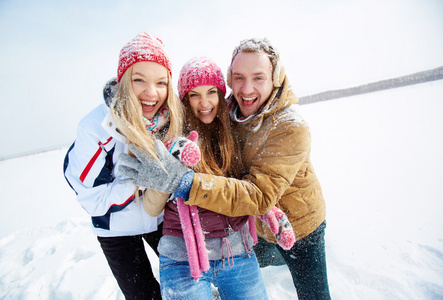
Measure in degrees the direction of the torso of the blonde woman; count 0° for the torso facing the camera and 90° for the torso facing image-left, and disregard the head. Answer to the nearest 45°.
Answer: approximately 315°
